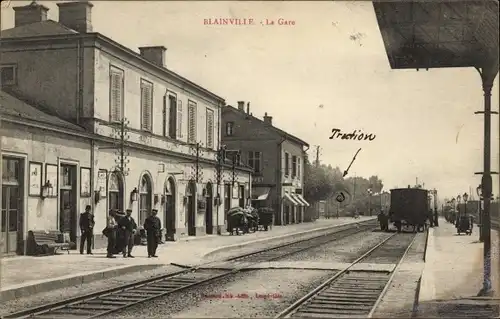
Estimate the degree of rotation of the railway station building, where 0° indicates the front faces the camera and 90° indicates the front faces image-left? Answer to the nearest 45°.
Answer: approximately 315°

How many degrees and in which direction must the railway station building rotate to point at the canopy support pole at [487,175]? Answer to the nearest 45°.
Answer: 0° — it already faces it

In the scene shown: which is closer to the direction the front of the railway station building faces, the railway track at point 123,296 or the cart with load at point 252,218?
the railway track

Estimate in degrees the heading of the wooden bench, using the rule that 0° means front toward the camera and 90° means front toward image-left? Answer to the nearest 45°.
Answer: approximately 315°

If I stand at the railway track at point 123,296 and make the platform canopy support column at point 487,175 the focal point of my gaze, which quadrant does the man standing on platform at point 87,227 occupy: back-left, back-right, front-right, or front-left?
back-left

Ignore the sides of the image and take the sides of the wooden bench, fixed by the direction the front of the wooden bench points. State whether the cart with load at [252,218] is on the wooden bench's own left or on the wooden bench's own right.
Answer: on the wooden bench's own left
